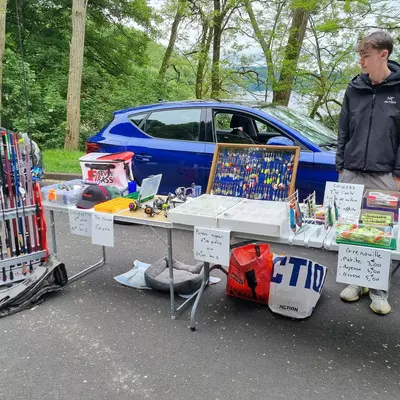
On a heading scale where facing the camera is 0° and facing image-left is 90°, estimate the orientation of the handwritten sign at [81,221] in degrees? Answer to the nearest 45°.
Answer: approximately 0°

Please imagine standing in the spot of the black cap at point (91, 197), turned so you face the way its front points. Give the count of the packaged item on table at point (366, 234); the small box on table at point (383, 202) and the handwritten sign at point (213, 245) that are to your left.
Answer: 3

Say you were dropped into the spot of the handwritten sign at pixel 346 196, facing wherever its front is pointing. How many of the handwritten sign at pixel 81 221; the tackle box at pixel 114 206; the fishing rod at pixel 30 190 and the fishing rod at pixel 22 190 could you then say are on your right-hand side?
4

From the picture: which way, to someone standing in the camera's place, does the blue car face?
facing to the right of the viewer

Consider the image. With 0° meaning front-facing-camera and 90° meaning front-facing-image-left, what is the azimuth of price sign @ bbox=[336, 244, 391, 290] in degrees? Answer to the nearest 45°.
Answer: approximately 0°

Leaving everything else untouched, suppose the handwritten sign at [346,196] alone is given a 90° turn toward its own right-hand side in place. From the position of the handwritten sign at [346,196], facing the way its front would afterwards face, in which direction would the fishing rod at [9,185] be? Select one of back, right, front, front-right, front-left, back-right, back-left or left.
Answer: front

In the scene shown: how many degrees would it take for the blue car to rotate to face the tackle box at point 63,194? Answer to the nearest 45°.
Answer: approximately 135° to its right

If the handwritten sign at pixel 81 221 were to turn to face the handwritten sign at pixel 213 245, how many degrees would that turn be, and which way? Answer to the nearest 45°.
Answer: approximately 45° to its left

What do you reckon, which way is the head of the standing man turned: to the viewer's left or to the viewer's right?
to the viewer's left

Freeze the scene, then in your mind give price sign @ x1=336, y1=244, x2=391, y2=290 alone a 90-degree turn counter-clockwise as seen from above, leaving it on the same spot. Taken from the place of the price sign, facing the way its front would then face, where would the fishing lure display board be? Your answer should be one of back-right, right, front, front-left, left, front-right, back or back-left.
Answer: back-left
